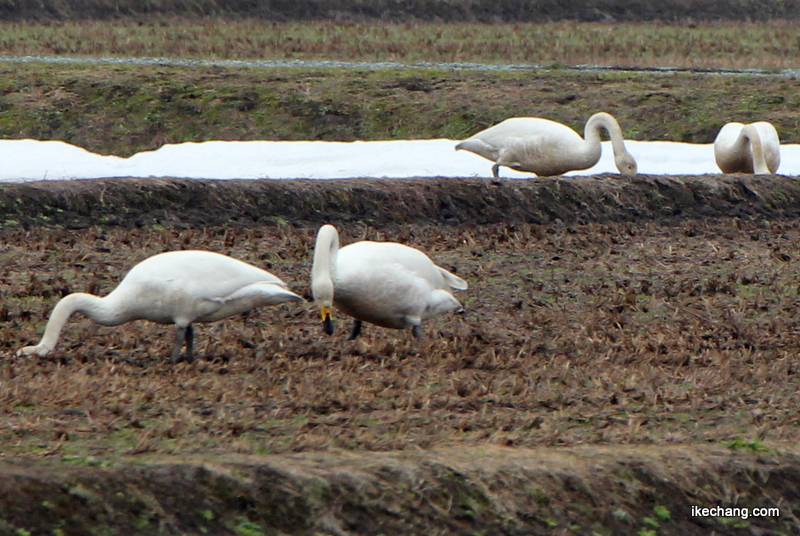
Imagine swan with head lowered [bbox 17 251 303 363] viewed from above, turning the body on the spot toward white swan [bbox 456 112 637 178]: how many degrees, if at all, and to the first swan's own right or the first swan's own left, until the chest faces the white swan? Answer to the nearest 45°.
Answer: approximately 135° to the first swan's own right

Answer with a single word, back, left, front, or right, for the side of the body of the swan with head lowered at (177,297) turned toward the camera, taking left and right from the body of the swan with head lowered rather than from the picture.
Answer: left

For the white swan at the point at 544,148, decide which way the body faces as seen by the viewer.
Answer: to the viewer's right

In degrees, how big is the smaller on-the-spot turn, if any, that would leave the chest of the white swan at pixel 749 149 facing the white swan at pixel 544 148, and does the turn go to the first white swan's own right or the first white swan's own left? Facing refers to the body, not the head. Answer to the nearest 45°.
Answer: approximately 45° to the first white swan's own right

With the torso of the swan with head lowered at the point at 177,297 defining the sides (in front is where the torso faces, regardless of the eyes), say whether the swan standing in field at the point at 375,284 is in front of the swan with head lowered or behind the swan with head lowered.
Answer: behind

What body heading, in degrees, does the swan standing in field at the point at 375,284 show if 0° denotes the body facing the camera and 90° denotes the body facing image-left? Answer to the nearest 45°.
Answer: approximately 45°

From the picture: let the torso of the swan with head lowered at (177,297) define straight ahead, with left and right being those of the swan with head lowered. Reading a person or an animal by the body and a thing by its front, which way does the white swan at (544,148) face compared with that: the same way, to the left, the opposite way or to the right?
the opposite way

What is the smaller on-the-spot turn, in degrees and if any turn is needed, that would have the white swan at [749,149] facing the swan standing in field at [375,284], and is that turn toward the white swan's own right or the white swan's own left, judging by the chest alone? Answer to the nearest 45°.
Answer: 0° — it already faces it
